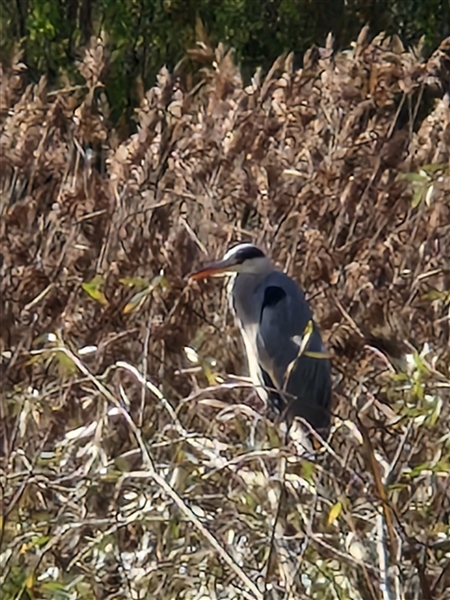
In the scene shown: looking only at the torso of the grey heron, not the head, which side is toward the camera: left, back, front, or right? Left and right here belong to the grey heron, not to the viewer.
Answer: left

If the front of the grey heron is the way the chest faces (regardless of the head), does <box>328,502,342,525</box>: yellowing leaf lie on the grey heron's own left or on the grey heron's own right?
on the grey heron's own left
